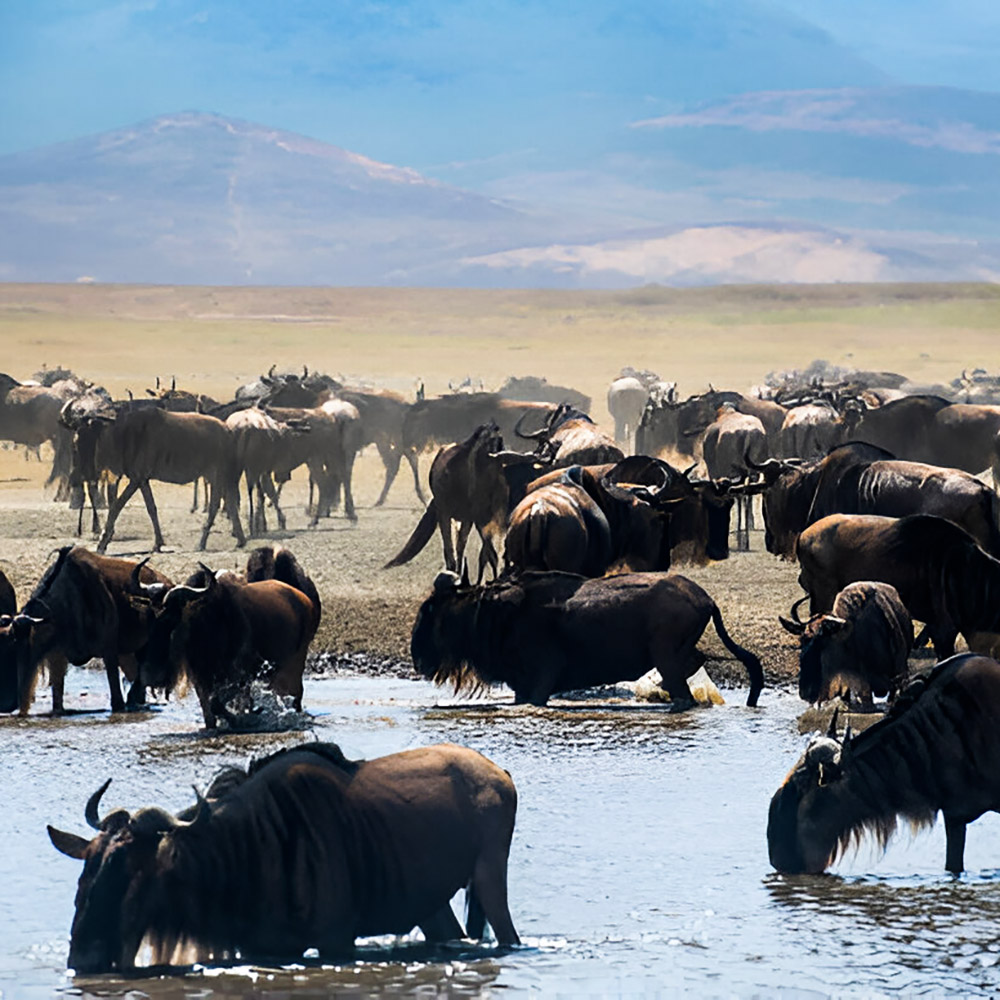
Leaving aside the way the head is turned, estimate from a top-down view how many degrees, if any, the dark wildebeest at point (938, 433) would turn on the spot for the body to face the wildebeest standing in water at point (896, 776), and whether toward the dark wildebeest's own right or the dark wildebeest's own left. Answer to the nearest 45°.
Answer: approximately 90° to the dark wildebeest's own left

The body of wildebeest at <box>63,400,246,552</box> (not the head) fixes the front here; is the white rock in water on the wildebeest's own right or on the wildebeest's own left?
on the wildebeest's own left

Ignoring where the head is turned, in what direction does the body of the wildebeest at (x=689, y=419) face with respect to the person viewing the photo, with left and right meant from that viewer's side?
facing to the left of the viewer

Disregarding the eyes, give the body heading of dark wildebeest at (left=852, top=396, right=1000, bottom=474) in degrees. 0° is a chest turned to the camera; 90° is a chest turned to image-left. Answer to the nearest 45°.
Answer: approximately 90°

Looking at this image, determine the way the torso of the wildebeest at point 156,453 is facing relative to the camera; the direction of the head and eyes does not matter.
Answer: to the viewer's left

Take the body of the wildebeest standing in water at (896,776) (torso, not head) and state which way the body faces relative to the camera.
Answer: to the viewer's left

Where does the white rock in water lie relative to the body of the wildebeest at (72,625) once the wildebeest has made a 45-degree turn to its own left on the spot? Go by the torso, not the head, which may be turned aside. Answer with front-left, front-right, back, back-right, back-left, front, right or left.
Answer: left

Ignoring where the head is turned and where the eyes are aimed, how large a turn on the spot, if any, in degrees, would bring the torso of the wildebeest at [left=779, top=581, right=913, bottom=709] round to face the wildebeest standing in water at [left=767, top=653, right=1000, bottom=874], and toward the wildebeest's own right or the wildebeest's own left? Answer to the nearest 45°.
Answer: approximately 45° to the wildebeest's own left

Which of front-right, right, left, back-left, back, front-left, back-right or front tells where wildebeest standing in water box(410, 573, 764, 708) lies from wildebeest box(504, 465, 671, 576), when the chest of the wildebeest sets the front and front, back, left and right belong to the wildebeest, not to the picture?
back-right

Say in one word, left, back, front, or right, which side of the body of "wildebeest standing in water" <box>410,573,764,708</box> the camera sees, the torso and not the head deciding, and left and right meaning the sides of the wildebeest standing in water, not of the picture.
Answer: left

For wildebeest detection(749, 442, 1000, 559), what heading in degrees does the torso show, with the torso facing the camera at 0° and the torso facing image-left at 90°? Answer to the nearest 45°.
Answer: approximately 90°
